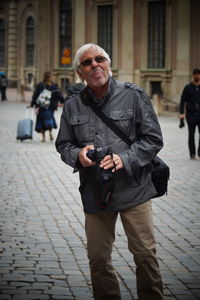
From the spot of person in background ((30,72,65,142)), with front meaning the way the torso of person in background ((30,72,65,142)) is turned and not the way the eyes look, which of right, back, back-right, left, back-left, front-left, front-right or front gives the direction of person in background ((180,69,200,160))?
back-right

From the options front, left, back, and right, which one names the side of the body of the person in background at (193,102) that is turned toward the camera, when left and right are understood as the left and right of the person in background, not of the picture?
front

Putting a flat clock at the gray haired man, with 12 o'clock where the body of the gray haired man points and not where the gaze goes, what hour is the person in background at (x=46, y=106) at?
The person in background is roughly at 6 o'clock from the gray haired man.

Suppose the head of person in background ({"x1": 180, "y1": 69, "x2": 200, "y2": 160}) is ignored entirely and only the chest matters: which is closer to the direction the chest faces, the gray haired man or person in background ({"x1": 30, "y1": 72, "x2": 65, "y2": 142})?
the gray haired man

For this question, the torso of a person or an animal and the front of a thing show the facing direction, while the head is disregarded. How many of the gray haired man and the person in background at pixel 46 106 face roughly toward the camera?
1

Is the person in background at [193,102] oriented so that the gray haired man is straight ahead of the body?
yes

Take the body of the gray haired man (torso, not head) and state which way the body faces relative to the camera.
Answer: toward the camera

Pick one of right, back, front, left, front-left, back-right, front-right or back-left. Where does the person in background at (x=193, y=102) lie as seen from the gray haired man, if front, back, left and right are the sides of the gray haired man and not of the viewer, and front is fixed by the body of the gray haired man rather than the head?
back

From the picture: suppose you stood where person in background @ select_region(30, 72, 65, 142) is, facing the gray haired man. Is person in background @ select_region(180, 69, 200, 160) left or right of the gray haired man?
left
